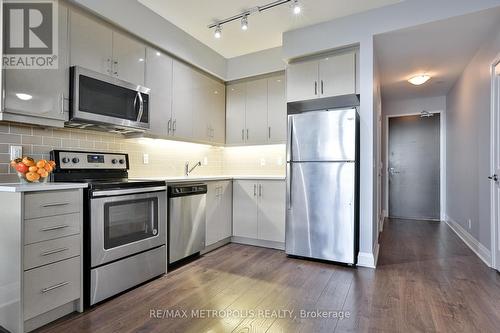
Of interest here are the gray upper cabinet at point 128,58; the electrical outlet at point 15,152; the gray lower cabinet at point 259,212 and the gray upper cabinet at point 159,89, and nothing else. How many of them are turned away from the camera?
0

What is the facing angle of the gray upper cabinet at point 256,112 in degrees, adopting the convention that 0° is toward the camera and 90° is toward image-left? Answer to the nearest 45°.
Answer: approximately 45°

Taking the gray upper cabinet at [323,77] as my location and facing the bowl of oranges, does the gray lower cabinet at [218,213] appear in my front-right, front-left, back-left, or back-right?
front-right

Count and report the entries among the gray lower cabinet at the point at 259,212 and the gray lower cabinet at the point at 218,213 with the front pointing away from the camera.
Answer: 0

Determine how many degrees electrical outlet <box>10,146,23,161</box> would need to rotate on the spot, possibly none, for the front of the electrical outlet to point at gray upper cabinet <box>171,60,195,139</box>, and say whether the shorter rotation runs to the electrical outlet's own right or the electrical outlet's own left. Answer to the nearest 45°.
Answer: approximately 45° to the electrical outlet's own left

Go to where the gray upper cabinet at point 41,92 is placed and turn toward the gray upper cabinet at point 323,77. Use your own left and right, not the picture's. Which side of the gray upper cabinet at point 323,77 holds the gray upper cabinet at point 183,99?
left

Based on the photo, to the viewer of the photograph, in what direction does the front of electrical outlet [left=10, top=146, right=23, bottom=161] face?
facing the viewer and to the right of the viewer

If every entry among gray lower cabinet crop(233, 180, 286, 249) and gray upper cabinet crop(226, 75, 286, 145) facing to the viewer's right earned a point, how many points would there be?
0

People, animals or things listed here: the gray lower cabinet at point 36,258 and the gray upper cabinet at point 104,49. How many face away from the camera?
0

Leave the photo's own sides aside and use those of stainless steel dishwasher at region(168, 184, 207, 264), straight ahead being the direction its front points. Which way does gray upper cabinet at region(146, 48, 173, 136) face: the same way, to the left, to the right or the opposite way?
the same way

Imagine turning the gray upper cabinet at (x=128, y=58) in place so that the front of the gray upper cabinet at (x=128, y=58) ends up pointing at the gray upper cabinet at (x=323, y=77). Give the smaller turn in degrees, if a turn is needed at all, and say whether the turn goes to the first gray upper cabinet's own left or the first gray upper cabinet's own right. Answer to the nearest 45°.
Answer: approximately 45° to the first gray upper cabinet's own left

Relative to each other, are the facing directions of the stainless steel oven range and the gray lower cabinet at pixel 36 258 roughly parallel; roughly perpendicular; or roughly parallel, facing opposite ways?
roughly parallel

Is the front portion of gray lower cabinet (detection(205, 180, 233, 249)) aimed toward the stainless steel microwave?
no

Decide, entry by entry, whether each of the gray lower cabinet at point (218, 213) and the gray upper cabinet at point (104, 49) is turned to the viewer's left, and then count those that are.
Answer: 0
